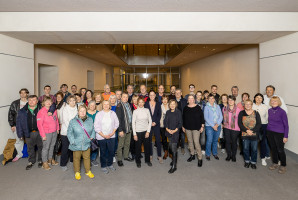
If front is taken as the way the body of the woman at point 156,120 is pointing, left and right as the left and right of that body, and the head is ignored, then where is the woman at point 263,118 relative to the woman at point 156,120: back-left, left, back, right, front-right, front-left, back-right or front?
left

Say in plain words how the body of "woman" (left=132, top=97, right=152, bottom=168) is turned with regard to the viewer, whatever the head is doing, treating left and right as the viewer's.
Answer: facing the viewer

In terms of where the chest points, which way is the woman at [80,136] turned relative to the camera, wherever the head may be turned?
toward the camera

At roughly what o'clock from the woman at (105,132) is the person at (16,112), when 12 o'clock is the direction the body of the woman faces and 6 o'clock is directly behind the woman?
The person is roughly at 4 o'clock from the woman.

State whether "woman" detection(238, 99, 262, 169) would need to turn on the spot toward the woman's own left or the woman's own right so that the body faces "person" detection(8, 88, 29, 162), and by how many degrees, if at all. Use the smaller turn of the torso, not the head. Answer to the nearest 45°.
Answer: approximately 45° to the woman's own right

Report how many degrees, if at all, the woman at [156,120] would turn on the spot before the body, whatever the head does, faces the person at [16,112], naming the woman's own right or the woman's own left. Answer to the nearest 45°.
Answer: approximately 90° to the woman's own right

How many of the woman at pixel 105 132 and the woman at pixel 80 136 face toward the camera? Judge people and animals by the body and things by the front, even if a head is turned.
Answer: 2
